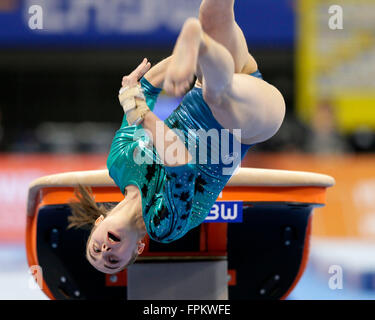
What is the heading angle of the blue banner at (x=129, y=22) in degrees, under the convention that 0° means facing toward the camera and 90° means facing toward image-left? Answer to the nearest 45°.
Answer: approximately 0°

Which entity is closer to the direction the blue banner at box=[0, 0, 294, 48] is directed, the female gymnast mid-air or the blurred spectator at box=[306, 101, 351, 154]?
the female gymnast mid-air

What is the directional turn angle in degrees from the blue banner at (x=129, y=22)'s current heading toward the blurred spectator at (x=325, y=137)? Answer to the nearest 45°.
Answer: approximately 45° to its left
